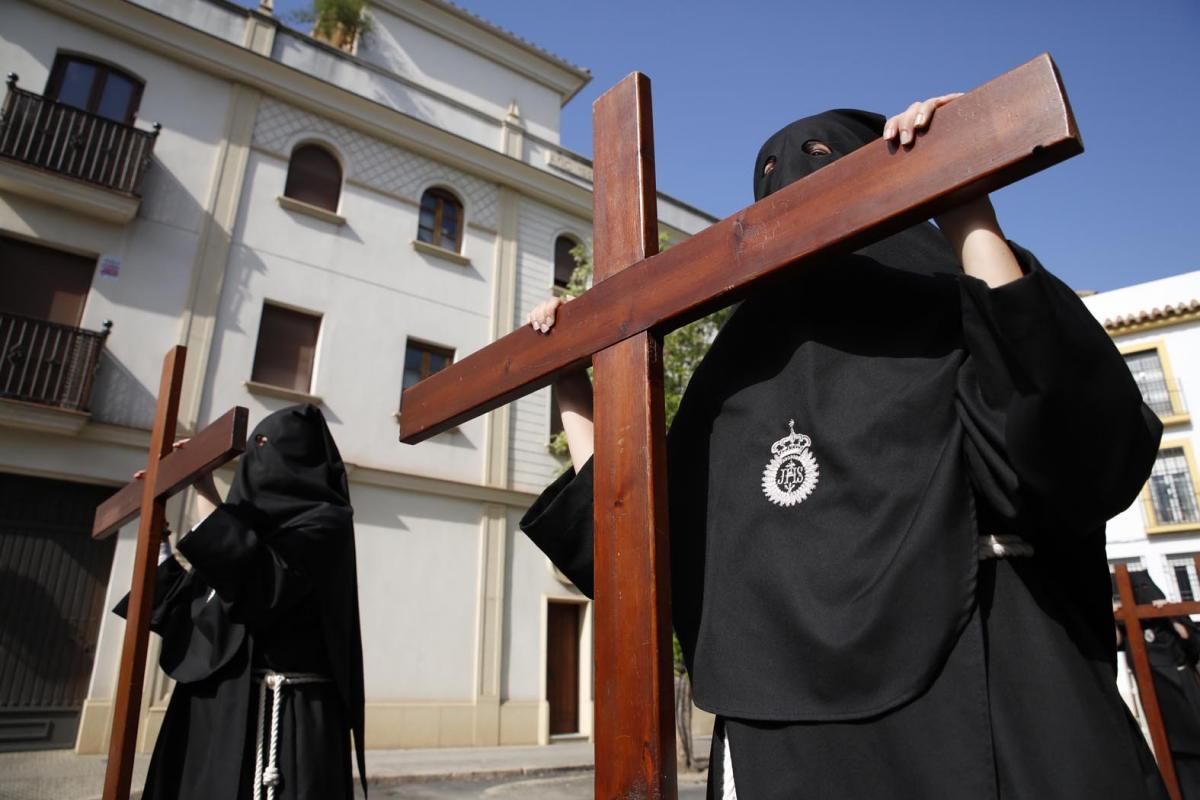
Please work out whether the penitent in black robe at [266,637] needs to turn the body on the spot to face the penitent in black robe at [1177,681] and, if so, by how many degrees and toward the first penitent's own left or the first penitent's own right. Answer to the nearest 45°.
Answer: approximately 180°

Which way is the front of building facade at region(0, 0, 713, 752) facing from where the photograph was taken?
facing the viewer and to the right of the viewer

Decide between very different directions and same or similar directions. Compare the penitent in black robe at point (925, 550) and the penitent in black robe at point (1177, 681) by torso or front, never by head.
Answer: same or similar directions

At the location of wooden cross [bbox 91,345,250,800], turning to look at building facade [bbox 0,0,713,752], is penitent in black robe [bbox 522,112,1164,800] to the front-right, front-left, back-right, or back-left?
back-right

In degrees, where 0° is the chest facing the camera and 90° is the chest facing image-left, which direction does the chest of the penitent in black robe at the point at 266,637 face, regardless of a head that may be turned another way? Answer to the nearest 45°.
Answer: approximately 90°

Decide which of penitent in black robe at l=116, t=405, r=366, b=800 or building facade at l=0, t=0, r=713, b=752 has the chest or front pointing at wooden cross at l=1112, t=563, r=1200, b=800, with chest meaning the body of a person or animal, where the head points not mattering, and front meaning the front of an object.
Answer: the building facade

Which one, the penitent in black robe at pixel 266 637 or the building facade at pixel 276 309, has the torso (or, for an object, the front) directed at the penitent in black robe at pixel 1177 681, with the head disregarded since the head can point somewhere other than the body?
the building facade

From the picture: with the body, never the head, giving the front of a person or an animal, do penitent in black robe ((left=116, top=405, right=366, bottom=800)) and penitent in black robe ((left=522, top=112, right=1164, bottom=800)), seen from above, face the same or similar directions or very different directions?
same or similar directions

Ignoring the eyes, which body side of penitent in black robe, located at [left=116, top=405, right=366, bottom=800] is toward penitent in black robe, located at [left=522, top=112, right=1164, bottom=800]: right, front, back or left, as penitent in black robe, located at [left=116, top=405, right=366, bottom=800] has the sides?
left

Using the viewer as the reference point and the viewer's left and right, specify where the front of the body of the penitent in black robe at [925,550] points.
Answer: facing the viewer and to the left of the viewer

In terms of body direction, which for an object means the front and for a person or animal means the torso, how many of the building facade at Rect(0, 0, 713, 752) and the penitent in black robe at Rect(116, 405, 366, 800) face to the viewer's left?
1

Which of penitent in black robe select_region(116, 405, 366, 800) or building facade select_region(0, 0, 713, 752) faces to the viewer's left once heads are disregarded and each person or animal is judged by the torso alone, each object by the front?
the penitent in black robe
